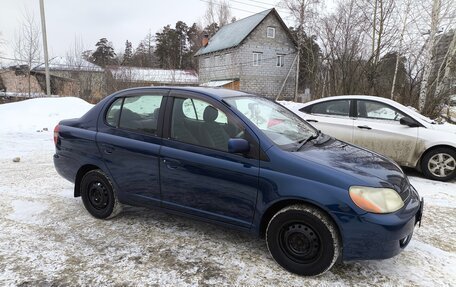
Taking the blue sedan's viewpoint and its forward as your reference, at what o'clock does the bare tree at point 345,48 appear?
The bare tree is roughly at 8 o'clock from the blue sedan.

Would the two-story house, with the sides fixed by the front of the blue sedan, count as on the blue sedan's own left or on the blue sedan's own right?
on the blue sedan's own left

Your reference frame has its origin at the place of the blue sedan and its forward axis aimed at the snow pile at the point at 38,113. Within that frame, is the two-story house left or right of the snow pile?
right

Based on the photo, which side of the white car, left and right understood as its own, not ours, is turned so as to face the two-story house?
left

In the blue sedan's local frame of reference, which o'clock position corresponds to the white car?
The white car is roughly at 9 o'clock from the blue sedan.

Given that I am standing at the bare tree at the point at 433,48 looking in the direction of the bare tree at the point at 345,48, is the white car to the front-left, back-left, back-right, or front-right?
back-left

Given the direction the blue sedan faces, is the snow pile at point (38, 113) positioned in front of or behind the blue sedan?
behind

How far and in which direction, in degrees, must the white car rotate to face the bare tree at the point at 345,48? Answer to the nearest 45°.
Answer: approximately 90° to its left

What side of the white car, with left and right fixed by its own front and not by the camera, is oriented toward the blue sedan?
right

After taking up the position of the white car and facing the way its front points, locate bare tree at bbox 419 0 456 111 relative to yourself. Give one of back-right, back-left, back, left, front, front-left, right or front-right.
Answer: left

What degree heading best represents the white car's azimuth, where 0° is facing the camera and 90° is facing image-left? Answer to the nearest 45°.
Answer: approximately 270°

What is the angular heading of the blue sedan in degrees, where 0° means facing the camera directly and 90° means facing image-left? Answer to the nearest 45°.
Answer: approximately 315°

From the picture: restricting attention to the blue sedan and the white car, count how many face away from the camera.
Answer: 0
